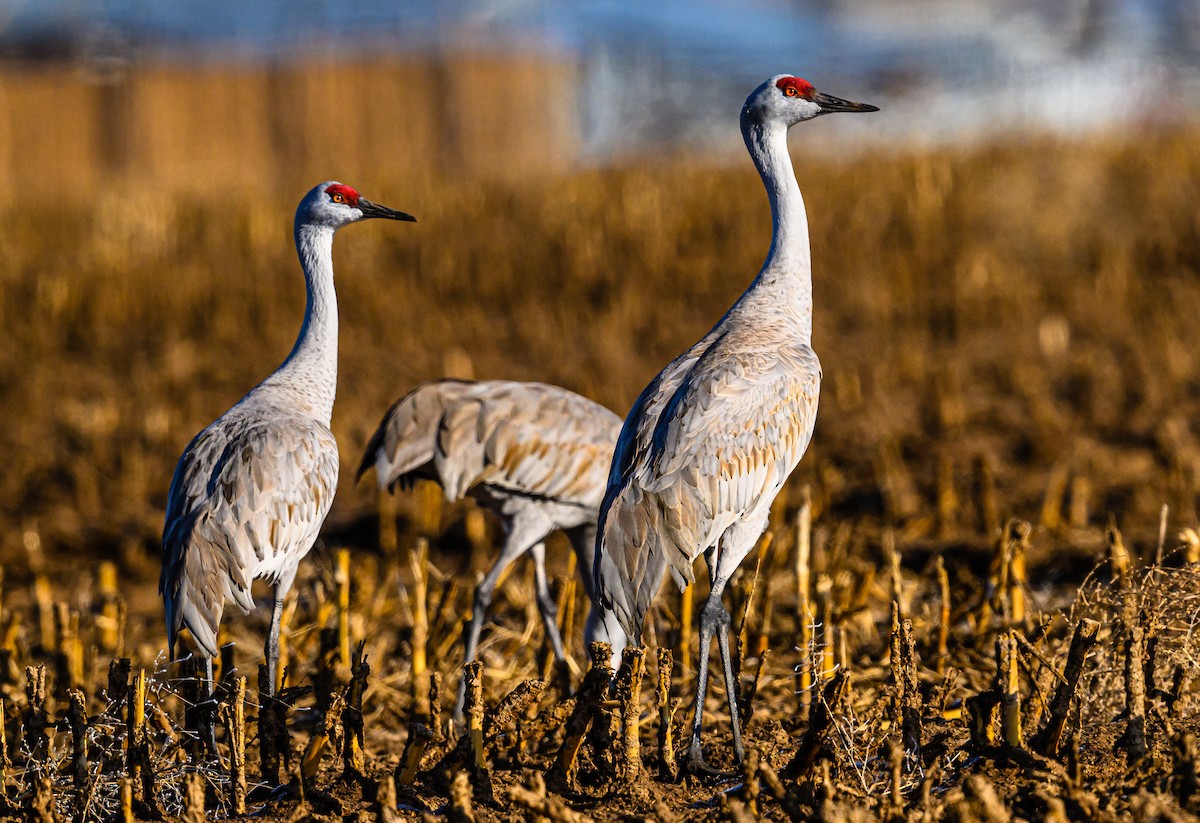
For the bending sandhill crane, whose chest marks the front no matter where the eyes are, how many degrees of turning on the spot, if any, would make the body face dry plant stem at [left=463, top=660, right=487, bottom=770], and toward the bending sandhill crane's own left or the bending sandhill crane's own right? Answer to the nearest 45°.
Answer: approximately 90° to the bending sandhill crane's own right

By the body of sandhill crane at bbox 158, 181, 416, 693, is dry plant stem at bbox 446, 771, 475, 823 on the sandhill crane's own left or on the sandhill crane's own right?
on the sandhill crane's own right

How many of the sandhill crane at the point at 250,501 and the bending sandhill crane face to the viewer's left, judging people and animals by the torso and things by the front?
0

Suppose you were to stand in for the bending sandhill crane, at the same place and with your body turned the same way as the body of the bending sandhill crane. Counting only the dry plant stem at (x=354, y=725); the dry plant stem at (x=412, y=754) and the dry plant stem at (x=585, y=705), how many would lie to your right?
3

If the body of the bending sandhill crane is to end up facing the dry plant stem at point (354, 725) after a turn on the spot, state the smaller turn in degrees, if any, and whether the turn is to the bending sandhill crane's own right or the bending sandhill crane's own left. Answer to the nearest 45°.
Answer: approximately 90° to the bending sandhill crane's own right

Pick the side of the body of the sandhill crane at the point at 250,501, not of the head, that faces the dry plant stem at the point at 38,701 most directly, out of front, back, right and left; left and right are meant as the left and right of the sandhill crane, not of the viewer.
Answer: back

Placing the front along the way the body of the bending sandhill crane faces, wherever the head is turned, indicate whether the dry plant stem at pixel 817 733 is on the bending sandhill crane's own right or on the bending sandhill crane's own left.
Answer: on the bending sandhill crane's own right

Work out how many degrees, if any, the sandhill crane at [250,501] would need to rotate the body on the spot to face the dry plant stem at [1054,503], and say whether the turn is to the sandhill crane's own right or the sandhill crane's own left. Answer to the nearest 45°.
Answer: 0° — it already faces it

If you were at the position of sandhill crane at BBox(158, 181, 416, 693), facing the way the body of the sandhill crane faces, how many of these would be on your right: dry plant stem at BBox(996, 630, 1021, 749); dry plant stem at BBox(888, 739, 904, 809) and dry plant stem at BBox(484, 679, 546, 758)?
3

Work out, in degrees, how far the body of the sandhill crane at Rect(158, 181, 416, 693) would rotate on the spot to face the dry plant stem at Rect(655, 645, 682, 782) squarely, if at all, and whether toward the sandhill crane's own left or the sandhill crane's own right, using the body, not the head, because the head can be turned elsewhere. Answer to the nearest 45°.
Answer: approximately 90° to the sandhill crane's own right

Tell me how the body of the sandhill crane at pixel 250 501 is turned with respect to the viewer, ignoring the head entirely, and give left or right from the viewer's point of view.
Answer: facing away from the viewer and to the right of the viewer

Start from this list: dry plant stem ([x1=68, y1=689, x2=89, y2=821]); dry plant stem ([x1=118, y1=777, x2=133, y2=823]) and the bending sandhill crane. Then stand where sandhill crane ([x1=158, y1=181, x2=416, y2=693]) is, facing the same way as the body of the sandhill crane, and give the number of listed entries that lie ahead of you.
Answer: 1

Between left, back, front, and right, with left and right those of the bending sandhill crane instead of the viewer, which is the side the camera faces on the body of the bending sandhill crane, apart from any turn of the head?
right
